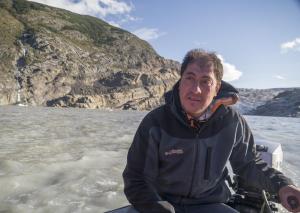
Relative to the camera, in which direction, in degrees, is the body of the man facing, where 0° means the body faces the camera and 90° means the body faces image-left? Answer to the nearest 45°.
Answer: approximately 0°
